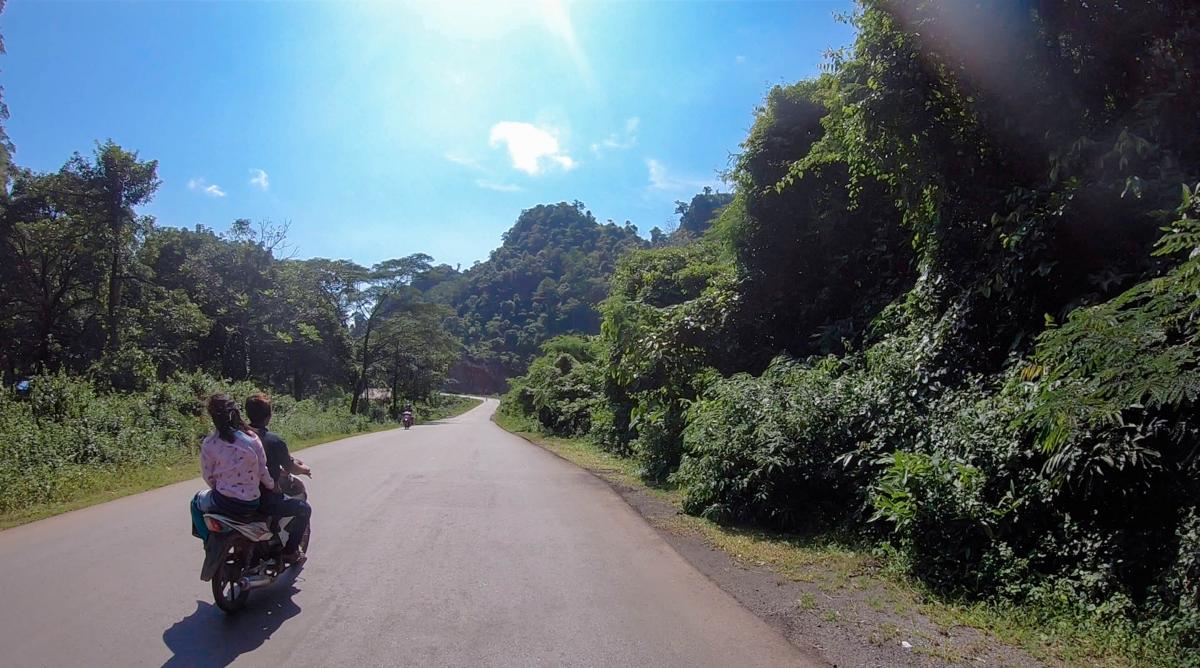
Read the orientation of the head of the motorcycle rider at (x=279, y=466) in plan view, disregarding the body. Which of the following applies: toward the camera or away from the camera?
away from the camera

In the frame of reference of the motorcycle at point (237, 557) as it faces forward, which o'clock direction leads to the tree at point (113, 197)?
The tree is roughly at 10 o'clock from the motorcycle.

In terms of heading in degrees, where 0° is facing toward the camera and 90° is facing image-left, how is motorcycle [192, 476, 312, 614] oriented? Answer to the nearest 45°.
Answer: approximately 225°

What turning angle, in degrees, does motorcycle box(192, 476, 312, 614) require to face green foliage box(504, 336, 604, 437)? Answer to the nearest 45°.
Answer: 0° — it already faces it

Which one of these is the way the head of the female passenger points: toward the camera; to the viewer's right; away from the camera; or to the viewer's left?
away from the camera

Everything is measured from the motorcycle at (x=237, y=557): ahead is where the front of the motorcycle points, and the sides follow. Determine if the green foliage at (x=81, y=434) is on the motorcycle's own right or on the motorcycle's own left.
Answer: on the motorcycle's own left

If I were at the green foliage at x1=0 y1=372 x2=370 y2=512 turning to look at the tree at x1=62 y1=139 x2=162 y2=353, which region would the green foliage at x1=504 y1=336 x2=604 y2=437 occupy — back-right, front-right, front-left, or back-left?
front-right

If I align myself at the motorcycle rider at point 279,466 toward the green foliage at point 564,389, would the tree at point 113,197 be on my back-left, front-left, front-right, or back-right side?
front-left
